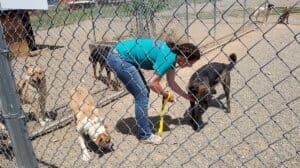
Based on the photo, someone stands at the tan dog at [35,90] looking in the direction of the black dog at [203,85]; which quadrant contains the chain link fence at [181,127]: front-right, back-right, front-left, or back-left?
front-right

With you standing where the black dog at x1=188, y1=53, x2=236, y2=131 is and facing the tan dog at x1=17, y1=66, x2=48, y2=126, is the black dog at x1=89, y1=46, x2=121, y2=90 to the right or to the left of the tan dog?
right

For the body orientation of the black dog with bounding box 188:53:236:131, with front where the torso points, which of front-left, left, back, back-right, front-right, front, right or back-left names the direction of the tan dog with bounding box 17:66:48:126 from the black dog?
front-right

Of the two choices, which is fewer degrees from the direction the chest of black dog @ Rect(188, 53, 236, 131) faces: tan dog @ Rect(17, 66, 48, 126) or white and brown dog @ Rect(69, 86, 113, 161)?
the white and brown dog

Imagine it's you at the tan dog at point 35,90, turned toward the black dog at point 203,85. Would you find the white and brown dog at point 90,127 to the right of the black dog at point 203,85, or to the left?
right

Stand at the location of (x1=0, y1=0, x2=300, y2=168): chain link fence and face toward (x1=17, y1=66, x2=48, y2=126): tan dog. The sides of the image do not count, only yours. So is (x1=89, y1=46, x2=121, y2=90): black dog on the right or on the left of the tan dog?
right

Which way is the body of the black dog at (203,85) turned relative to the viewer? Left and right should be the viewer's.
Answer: facing the viewer and to the left of the viewer

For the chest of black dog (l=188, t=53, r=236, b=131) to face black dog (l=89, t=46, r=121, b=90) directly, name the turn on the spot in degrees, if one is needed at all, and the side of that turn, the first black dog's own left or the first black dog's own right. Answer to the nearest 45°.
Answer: approximately 90° to the first black dog's own right

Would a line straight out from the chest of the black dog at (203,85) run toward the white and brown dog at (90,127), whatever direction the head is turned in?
yes
